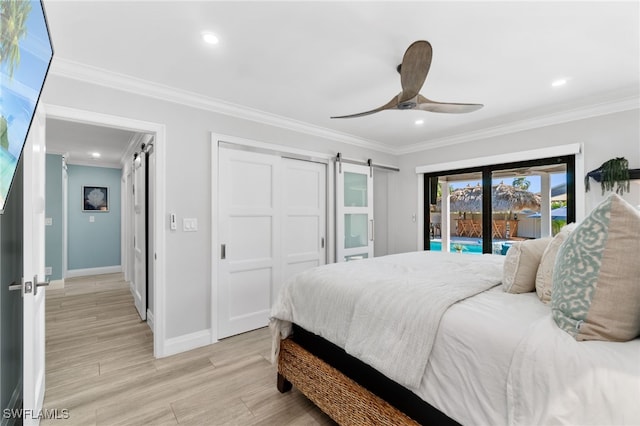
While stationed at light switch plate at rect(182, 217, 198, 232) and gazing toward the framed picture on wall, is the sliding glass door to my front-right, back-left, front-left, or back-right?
back-right

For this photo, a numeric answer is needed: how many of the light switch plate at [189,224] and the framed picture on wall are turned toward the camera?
2

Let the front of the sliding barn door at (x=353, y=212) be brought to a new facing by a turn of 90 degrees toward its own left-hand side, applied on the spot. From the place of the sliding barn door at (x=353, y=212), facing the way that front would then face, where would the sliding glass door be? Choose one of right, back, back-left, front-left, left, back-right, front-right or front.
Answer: front-right

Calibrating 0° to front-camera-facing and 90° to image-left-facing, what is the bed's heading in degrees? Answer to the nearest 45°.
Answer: approximately 135°

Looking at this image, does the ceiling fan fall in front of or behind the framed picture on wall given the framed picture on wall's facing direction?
in front

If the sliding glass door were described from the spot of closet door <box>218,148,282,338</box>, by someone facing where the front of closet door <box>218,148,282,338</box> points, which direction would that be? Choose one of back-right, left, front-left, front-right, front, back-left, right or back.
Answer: front-left

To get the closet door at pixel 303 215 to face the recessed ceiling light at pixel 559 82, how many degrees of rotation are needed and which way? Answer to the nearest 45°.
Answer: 0° — it already faces it

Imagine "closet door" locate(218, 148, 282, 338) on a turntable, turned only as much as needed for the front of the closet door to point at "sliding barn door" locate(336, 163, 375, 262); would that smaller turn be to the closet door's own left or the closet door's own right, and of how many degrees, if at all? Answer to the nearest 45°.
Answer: approximately 90° to the closet door's own left

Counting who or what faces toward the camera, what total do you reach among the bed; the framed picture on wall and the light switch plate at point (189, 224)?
2

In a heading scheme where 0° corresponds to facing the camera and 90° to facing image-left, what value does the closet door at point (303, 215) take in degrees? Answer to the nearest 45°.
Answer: approximately 315°

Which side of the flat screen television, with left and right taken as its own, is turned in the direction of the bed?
front

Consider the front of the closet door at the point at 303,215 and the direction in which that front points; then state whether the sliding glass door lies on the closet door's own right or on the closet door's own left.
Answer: on the closet door's own left

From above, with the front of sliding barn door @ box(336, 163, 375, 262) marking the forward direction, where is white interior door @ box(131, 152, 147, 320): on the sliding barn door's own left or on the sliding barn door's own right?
on the sliding barn door's own right

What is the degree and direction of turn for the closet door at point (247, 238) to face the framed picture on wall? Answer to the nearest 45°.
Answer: approximately 180°

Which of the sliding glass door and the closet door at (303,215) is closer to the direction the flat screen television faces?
the sliding glass door
